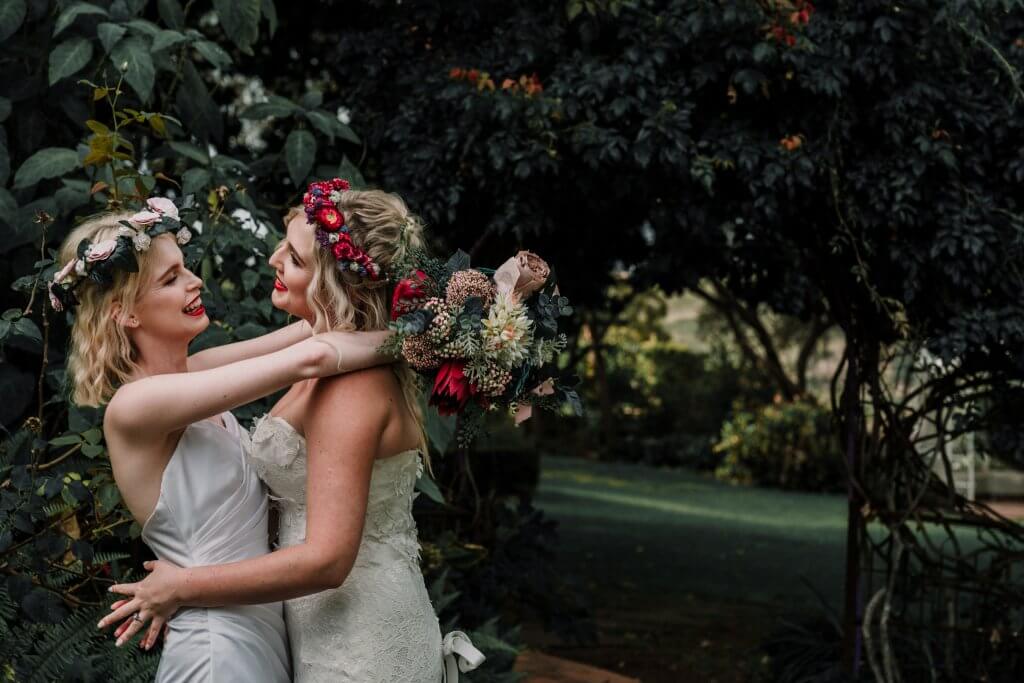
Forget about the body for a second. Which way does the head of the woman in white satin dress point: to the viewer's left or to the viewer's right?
to the viewer's right

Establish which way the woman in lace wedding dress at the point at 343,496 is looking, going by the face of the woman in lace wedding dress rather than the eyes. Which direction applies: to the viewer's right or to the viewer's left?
to the viewer's left

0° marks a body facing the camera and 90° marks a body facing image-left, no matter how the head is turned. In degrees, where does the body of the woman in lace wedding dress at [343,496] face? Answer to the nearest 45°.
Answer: approximately 90°

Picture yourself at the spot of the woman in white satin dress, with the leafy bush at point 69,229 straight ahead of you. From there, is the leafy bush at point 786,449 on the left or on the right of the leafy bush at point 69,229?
right

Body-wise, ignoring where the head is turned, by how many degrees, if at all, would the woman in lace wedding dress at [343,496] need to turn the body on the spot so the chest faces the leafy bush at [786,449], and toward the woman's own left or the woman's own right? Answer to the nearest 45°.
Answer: approximately 135° to the woman's own right

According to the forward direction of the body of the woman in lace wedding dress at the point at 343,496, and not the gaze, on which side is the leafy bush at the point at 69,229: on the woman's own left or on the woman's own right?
on the woman's own right
